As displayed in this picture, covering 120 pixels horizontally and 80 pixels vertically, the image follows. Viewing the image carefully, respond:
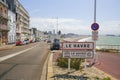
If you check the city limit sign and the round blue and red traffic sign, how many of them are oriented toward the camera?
2

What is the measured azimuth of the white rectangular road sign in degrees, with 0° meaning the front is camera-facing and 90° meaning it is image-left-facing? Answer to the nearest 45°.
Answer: approximately 0°

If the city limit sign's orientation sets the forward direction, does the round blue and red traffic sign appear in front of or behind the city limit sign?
behind

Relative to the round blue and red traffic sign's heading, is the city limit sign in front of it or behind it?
in front

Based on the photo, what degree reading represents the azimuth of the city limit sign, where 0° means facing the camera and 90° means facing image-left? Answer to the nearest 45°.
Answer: approximately 0°
